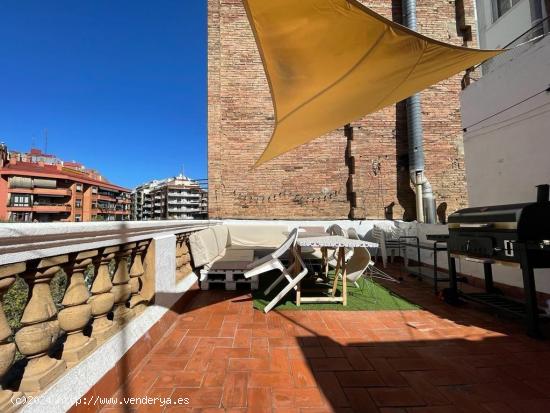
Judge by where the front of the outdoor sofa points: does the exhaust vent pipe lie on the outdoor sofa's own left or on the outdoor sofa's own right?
on the outdoor sofa's own left

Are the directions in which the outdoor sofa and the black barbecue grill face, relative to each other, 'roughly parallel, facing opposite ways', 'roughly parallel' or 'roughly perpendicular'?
roughly perpendicular

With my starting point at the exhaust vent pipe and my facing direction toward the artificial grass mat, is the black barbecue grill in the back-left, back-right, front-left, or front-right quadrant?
front-left

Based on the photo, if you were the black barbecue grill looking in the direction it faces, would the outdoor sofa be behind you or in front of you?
in front

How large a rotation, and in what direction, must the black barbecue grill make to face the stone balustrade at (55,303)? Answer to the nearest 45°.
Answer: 0° — it already faces it

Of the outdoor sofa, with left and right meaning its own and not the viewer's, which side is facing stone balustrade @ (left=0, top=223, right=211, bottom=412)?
front

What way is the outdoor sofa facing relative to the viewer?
toward the camera

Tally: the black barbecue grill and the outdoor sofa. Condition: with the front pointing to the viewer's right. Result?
0

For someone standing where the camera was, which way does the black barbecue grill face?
facing the viewer and to the left of the viewer

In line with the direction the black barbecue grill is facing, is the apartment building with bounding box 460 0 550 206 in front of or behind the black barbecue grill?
behind

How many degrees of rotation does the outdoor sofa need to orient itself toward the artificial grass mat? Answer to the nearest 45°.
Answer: approximately 90° to its left

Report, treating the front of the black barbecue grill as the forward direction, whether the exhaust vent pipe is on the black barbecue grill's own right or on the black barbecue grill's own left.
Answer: on the black barbecue grill's own right

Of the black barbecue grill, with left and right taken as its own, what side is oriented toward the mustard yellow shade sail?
front

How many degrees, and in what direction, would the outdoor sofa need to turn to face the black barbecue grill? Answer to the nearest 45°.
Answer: approximately 45° to its left
